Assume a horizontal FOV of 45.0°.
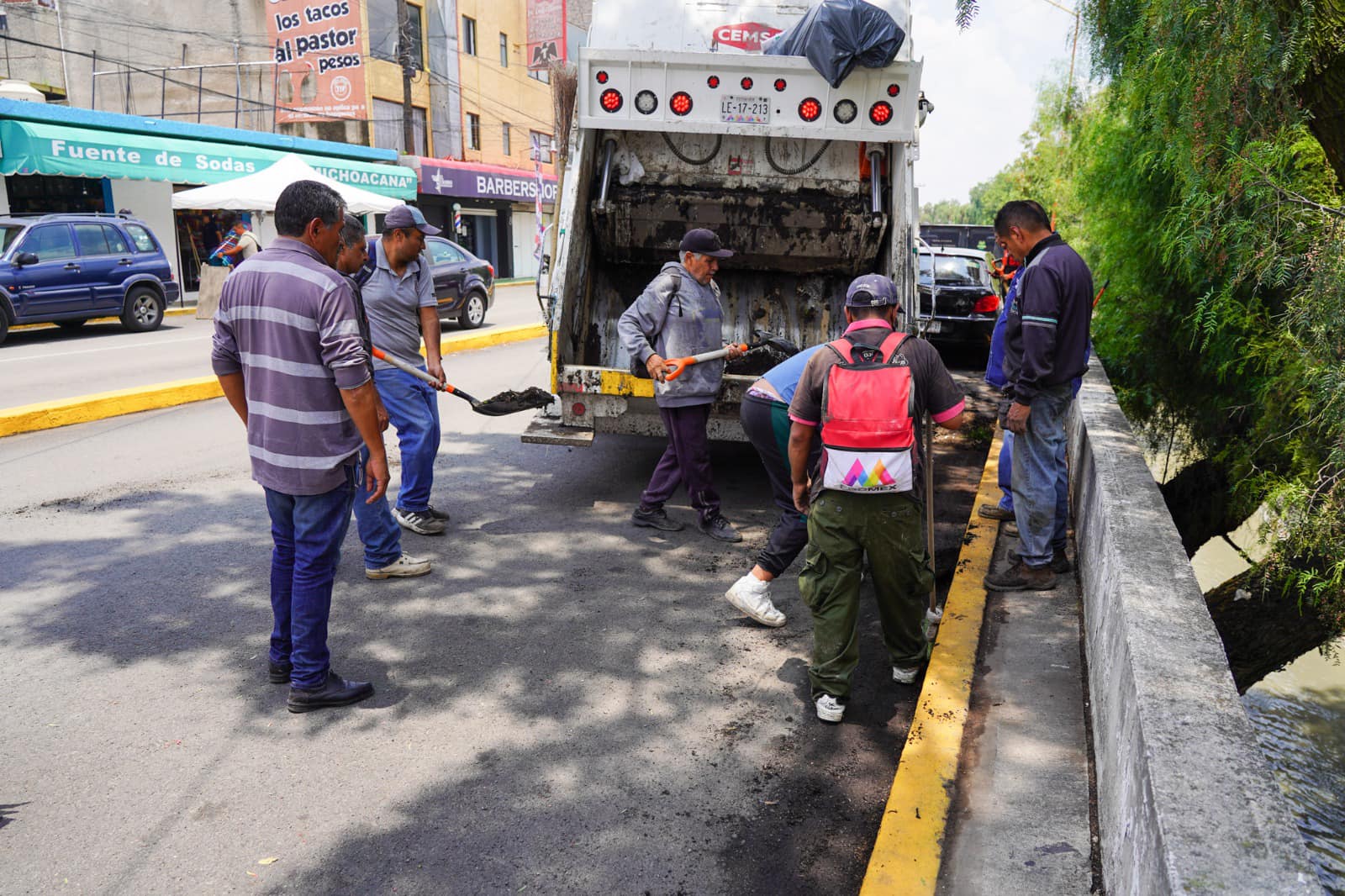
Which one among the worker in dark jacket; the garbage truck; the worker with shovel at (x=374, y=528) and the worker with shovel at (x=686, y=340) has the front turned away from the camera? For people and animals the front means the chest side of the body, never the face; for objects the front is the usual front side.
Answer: the garbage truck

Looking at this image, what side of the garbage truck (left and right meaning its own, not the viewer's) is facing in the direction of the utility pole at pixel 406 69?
front

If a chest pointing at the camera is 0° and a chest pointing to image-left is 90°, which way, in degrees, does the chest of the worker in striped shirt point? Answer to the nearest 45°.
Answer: approximately 225°

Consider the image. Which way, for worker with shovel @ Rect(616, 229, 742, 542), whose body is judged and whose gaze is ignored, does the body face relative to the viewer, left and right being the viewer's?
facing the viewer and to the right of the viewer

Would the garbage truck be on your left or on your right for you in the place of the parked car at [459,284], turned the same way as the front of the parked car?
on your left

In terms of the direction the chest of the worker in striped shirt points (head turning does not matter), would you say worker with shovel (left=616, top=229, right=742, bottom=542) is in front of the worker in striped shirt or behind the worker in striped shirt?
in front

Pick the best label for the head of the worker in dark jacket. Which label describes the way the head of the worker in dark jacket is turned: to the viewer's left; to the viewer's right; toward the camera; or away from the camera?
to the viewer's left

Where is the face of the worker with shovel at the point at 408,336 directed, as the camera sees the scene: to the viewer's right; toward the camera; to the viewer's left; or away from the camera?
to the viewer's right

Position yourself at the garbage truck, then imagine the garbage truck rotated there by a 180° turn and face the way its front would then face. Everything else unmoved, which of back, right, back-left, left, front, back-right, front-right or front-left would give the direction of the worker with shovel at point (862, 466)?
front

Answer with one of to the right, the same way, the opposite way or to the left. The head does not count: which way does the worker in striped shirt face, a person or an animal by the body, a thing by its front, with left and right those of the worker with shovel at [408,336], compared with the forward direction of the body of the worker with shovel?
to the left

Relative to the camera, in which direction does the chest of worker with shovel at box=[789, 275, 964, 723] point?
away from the camera

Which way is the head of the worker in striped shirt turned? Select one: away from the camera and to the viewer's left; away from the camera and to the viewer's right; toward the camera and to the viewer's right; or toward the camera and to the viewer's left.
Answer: away from the camera and to the viewer's right

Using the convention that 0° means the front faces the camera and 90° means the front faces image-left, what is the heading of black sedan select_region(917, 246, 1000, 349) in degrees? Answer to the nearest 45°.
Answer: approximately 180°
